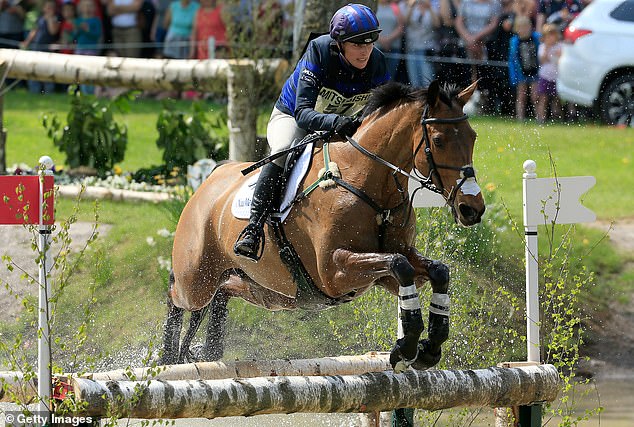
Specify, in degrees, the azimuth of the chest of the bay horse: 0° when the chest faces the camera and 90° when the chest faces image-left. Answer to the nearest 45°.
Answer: approximately 315°

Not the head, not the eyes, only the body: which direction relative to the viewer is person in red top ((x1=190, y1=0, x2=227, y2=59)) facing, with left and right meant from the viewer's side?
facing the viewer

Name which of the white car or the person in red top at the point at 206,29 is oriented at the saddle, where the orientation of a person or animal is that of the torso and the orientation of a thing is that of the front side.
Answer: the person in red top

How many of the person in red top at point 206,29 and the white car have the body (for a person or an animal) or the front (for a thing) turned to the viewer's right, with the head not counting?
1

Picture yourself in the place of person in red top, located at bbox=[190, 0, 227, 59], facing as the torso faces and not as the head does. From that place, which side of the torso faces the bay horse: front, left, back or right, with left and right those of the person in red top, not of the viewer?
front

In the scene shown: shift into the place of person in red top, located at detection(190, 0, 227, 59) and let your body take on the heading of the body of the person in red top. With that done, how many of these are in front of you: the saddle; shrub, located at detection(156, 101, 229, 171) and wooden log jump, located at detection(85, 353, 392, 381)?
3

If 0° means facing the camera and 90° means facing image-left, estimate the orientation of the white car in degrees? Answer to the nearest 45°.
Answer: approximately 270°

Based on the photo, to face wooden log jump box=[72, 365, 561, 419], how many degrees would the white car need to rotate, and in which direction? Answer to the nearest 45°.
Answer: approximately 90° to its right

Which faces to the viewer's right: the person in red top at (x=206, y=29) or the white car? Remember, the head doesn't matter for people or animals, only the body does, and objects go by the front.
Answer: the white car

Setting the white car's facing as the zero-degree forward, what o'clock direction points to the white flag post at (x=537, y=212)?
The white flag post is roughly at 3 o'clock from the white car.

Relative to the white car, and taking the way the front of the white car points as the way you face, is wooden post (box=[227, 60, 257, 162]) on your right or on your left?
on your right

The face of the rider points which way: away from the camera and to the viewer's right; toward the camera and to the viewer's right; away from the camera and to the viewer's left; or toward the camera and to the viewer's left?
toward the camera and to the viewer's right
